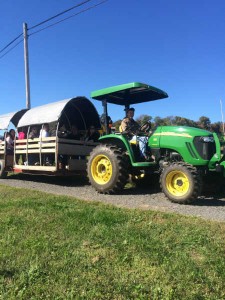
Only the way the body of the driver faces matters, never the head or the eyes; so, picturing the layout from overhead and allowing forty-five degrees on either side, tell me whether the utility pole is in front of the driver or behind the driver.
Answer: behind

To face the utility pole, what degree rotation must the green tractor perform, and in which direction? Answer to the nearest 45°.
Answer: approximately 180°

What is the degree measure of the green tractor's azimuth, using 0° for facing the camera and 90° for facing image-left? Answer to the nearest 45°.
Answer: approximately 315°

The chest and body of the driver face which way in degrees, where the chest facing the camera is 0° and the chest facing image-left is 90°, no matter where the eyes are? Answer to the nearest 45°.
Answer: approximately 315°
